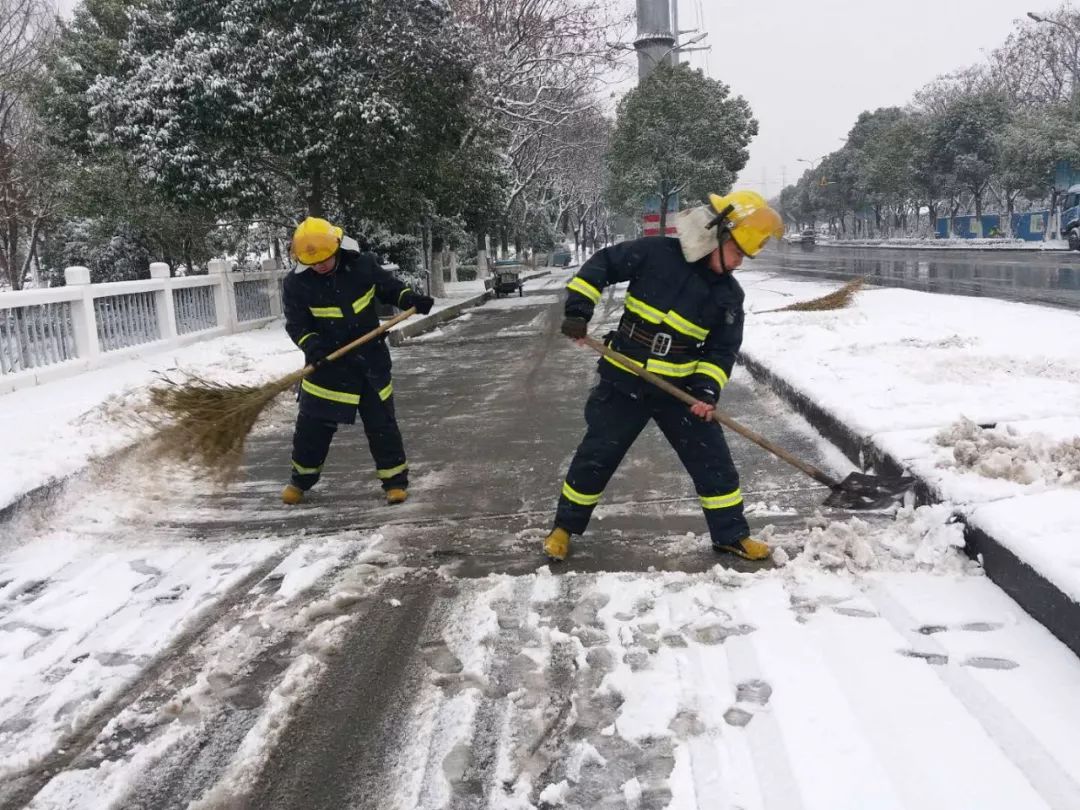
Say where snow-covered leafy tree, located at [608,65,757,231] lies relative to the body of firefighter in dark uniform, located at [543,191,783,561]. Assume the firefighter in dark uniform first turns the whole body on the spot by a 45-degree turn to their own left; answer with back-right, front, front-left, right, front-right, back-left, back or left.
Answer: back-left

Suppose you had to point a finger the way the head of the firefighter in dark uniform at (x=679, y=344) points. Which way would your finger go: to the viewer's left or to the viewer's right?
to the viewer's right

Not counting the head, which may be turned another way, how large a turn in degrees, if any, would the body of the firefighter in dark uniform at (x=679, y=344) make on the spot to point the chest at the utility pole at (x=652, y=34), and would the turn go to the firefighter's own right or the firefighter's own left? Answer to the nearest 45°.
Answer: approximately 180°

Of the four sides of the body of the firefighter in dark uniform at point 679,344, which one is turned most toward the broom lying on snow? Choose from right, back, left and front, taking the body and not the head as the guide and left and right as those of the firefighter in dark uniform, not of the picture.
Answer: back

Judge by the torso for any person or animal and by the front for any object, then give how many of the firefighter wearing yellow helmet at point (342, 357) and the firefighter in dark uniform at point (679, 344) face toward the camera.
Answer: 2

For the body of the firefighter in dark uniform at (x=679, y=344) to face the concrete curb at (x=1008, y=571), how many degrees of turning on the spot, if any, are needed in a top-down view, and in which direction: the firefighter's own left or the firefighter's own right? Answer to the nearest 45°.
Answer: approximately 45° to the firefighter's own left

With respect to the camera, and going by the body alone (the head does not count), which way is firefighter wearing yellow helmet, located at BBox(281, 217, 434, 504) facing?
toward the camera

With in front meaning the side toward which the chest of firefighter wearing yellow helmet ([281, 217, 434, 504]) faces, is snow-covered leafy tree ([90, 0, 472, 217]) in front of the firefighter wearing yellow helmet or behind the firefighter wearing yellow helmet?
behind

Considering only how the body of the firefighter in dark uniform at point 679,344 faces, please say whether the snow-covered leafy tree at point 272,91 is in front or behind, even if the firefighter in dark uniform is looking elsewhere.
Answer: behind

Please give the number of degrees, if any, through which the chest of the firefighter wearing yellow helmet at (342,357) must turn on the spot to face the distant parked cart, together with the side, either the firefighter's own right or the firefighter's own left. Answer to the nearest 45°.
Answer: approximately 180°

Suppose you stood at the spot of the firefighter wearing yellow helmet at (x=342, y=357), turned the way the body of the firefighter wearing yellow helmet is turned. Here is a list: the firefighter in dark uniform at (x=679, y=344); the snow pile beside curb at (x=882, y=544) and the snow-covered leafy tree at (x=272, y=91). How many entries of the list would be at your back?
1

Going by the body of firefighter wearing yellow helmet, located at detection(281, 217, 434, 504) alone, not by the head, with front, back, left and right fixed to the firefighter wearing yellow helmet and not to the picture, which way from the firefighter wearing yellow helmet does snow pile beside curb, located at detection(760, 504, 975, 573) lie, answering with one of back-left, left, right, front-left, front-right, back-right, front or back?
front-left
